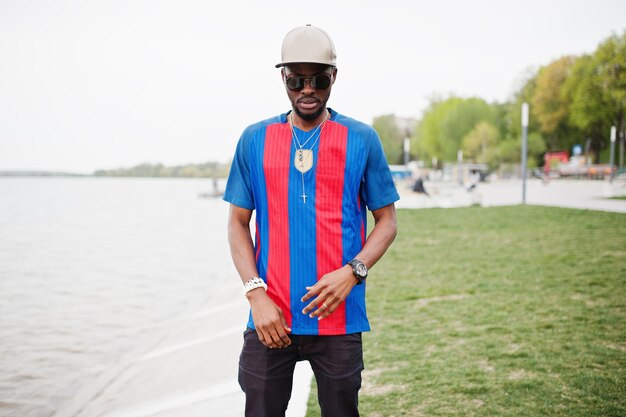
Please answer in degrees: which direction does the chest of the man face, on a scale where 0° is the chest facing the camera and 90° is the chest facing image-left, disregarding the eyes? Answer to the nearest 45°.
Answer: approximately 0°
